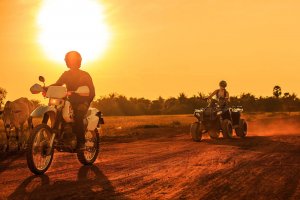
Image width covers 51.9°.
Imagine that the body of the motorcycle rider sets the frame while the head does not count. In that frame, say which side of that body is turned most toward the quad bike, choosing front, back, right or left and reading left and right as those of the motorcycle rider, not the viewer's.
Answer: back

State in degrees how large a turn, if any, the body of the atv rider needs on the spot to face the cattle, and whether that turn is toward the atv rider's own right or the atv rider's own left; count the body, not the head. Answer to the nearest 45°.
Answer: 0° — they already face it

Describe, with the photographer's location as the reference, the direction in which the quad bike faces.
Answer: facing the viewer and to the left of the viewer

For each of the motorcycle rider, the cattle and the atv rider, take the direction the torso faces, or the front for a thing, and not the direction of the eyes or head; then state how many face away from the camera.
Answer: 0

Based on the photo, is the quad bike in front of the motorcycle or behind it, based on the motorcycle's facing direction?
behind

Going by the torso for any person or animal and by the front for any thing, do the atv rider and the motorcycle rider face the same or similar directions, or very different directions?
same or similar directions

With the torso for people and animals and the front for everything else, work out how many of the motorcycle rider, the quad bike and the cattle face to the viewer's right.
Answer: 0

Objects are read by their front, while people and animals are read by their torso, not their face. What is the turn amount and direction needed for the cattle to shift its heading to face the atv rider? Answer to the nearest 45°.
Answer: approximately 135° to its left

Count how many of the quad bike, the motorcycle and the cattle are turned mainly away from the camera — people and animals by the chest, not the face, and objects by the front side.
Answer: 0

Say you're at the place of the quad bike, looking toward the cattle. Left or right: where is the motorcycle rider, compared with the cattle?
left

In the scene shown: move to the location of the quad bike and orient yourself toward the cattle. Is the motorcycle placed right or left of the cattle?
left

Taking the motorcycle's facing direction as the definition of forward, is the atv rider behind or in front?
behind
